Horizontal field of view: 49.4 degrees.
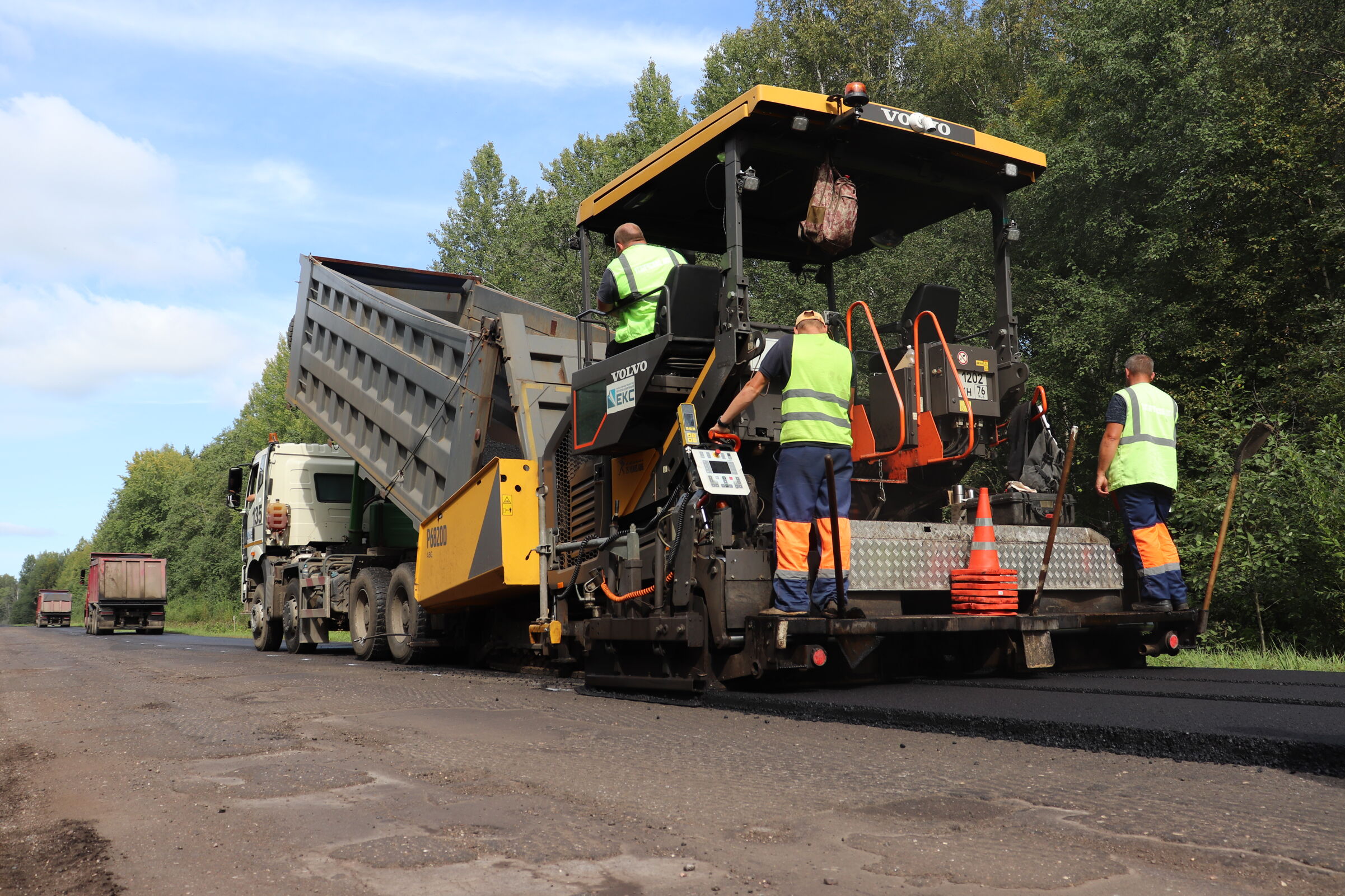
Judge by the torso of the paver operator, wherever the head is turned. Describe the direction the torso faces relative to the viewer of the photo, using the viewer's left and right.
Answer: facing away from the viewer and to the left of the viewer

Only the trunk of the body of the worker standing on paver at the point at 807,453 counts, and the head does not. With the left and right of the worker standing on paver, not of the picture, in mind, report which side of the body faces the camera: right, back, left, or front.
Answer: back

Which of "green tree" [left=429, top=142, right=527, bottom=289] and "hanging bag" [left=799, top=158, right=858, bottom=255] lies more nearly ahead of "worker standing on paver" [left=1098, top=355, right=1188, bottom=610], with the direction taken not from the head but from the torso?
the green tree

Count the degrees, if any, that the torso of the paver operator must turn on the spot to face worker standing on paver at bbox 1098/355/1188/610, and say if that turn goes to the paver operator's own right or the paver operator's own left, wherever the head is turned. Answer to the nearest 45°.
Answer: approximately 135° to the paver operator's own right

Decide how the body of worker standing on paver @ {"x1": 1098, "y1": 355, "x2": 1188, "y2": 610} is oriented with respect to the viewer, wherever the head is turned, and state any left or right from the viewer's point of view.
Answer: facing away from the viewer and to the left of the viewer

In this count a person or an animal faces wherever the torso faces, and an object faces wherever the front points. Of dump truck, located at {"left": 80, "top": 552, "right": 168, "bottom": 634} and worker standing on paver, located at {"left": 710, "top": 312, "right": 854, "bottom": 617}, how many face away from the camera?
2

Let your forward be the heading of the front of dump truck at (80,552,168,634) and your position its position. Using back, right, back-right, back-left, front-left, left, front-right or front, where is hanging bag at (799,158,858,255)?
back

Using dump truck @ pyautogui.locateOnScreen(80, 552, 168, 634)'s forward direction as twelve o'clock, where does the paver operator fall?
The paver operator is roughly at 6 o'clock from the dump truck.

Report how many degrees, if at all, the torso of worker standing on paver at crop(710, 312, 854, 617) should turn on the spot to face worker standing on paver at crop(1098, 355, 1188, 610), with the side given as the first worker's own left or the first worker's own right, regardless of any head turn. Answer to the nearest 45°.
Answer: approximately 45° to the first worker's own right

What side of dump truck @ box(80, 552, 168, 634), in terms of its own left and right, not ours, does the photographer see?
back
